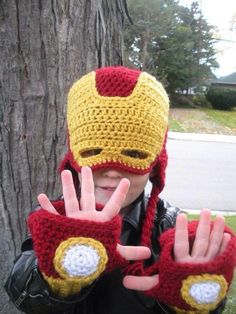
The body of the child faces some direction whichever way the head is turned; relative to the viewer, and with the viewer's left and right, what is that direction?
facing the viewer

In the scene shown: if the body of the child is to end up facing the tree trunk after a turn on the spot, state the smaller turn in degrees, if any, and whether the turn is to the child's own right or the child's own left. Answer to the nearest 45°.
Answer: approximately 135° to the child's own right

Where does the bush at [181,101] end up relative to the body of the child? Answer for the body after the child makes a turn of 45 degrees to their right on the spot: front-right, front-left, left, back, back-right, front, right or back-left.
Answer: back-right

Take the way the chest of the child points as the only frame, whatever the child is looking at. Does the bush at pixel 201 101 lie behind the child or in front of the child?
behind
